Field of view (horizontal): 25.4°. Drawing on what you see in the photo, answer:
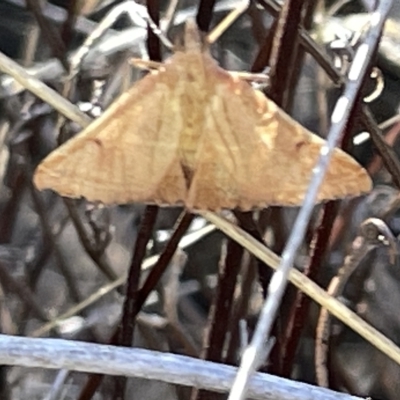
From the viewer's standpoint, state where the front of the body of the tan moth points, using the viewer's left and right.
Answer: facing away from the viewer
